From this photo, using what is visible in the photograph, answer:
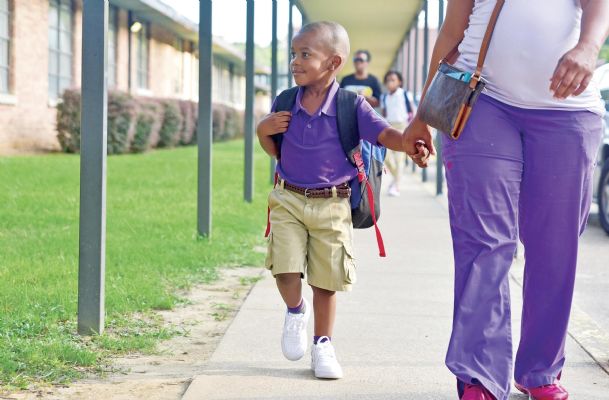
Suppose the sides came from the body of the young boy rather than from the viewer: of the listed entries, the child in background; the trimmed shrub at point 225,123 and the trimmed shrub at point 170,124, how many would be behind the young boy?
3

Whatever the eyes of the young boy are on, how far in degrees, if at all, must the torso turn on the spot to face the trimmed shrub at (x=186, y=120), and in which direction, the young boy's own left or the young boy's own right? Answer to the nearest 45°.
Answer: approximately 180°

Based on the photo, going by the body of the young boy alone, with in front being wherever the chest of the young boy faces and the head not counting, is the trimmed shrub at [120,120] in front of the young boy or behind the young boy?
behind

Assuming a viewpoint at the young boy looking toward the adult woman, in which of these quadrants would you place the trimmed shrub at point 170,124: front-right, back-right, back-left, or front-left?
back-left

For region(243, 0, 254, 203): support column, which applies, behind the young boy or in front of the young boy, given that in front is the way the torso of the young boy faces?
behind

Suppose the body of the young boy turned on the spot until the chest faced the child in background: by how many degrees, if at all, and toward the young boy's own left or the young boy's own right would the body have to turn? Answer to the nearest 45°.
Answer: approximately 180°

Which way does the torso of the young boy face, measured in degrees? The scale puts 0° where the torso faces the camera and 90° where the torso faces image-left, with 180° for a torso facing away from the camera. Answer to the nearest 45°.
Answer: approximately 0°

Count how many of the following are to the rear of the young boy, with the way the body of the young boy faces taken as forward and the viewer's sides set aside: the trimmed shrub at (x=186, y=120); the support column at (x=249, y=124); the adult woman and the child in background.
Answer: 3

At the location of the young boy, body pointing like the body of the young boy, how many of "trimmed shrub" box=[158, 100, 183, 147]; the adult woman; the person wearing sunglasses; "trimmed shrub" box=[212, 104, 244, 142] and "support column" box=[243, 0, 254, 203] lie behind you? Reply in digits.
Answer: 4

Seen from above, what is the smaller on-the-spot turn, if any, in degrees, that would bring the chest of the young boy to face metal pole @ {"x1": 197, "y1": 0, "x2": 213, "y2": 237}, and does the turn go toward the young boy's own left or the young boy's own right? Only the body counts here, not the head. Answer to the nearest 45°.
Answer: approximately 180°

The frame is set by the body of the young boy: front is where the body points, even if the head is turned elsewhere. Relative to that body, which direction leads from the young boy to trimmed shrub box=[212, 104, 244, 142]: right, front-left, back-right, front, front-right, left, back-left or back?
back

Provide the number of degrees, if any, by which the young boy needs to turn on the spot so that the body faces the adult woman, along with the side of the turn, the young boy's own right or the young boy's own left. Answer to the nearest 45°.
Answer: approximately 45° to the young boy's own left

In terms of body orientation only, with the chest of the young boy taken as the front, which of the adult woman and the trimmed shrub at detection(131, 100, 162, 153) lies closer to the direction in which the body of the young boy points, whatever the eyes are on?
the adult woman
